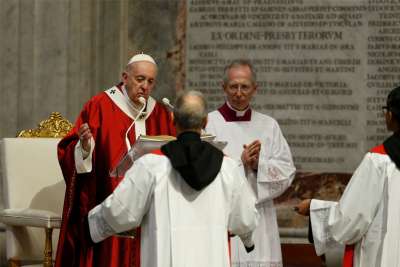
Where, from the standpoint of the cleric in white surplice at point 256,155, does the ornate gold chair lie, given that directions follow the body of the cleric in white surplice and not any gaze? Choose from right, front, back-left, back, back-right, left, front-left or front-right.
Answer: right

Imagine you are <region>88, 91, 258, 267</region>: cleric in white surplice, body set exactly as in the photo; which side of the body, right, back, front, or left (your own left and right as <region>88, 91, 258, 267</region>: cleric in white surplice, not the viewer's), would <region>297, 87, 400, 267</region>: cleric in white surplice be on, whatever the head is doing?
right

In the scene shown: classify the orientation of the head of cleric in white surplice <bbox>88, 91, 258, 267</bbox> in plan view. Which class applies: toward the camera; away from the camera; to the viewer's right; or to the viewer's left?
away from the camera

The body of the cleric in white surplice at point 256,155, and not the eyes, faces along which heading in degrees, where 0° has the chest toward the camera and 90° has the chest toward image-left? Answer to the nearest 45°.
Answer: approximately 0°

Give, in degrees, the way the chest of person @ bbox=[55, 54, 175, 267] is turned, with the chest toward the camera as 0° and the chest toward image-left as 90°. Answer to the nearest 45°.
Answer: approximately 315°

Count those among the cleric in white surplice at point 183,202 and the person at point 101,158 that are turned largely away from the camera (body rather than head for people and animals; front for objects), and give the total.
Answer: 1

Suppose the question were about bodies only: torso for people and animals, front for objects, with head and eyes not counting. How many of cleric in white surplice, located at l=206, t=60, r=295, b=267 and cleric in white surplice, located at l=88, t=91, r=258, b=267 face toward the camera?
1

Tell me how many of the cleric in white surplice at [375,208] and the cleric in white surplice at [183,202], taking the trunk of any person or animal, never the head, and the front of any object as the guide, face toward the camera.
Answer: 0

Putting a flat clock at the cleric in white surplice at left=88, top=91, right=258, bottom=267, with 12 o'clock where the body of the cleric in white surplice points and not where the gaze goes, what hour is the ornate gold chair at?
The ornate gold chair is roughly at 11 o'clock from the cleric in white surplice.

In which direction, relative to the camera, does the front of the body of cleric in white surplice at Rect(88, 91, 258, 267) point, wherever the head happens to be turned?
away from the camera

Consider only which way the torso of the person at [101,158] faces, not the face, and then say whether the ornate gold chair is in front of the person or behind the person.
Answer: behind

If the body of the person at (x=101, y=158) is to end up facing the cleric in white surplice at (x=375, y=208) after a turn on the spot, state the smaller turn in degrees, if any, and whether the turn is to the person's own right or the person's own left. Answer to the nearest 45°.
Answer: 0° — they already face them

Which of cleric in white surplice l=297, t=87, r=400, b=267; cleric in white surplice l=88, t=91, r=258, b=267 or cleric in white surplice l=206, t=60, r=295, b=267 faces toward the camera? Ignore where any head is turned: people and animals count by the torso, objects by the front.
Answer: cleric in white surplice l=206, t=60, r=295, b=267

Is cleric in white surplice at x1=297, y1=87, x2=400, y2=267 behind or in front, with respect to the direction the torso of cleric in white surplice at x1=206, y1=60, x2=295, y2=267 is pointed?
in front

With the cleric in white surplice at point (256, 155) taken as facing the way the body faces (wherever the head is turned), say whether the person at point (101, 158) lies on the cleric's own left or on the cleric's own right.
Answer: on the cleric's own right

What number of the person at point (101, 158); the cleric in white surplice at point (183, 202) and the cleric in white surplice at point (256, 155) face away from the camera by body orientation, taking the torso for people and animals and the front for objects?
1

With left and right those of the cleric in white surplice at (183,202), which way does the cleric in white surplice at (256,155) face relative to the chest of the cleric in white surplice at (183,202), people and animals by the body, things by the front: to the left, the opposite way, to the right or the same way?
the opposite way
